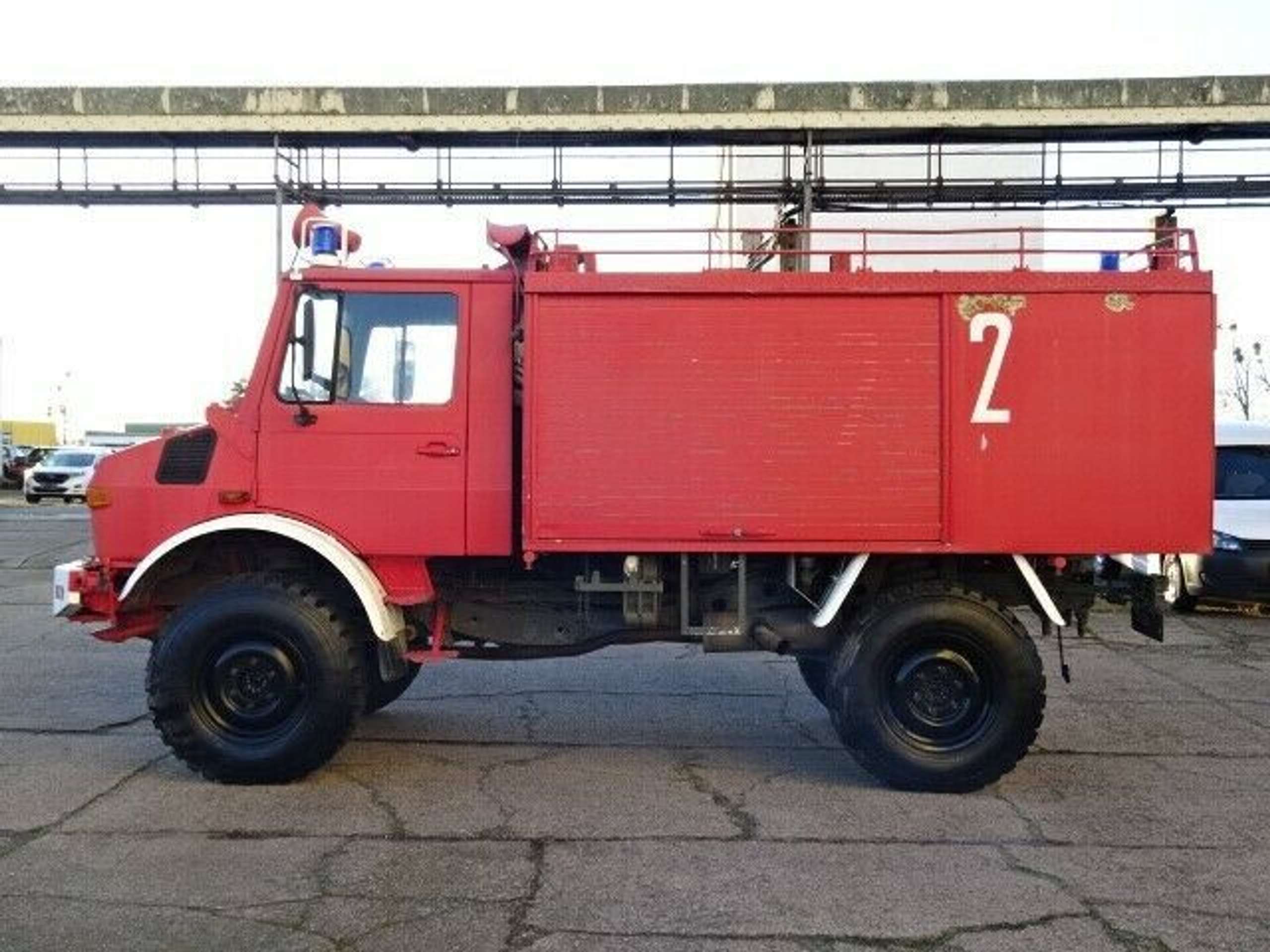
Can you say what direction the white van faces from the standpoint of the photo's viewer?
facing the viewer and to the right of the viewer

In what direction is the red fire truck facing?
to the viewer's left

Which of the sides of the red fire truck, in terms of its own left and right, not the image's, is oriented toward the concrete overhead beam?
right

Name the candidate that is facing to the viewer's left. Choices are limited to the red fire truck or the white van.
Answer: the red fire truck

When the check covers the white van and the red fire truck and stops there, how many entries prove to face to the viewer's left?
1

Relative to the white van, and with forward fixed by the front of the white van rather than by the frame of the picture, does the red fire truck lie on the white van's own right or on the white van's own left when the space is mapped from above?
on the white van's own right

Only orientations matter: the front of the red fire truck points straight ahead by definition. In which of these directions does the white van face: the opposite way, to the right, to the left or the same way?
to the left

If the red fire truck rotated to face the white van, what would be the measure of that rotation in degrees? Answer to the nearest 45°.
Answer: approximately 135° to its right
